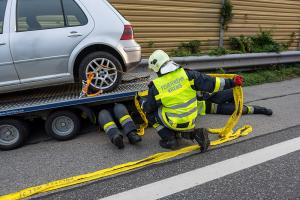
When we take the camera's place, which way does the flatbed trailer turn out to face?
facing to the left of the viewer

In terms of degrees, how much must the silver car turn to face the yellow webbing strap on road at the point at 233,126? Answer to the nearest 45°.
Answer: approximately 135° to its left

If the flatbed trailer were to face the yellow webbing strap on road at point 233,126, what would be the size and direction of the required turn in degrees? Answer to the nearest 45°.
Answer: approximately 180°

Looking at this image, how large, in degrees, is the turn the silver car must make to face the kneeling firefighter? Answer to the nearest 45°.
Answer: approximately 135° to its left

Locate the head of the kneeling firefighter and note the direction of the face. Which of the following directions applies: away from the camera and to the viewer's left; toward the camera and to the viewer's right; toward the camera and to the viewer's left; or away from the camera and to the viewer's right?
away from the camera and to the viewer's left

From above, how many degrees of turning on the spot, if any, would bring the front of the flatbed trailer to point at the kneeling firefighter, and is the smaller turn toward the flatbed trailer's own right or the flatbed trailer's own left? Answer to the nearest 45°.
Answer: approximately 135° to the flatbed trailer's own left

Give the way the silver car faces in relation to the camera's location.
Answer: facing to the left of the viewer
